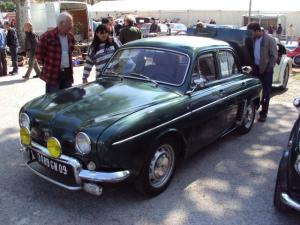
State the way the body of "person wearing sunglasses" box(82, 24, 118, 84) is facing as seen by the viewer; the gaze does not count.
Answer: toward the camera

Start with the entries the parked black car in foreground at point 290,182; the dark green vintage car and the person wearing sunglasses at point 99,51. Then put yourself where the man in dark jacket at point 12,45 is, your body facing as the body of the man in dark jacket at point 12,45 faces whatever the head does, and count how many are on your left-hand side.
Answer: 3

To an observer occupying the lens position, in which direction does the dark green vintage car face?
facing the viewer and to the left of the viewer

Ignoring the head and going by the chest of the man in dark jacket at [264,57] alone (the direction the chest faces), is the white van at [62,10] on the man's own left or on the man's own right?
on the man's own right

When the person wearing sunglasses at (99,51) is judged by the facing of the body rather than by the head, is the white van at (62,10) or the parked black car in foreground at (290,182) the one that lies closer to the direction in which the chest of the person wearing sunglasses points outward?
the parked black car in foreground

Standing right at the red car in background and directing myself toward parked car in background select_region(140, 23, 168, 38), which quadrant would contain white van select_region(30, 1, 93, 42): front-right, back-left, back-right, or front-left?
front-left

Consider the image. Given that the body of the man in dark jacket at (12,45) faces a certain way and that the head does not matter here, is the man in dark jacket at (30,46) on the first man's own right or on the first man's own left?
on the first man's own left
